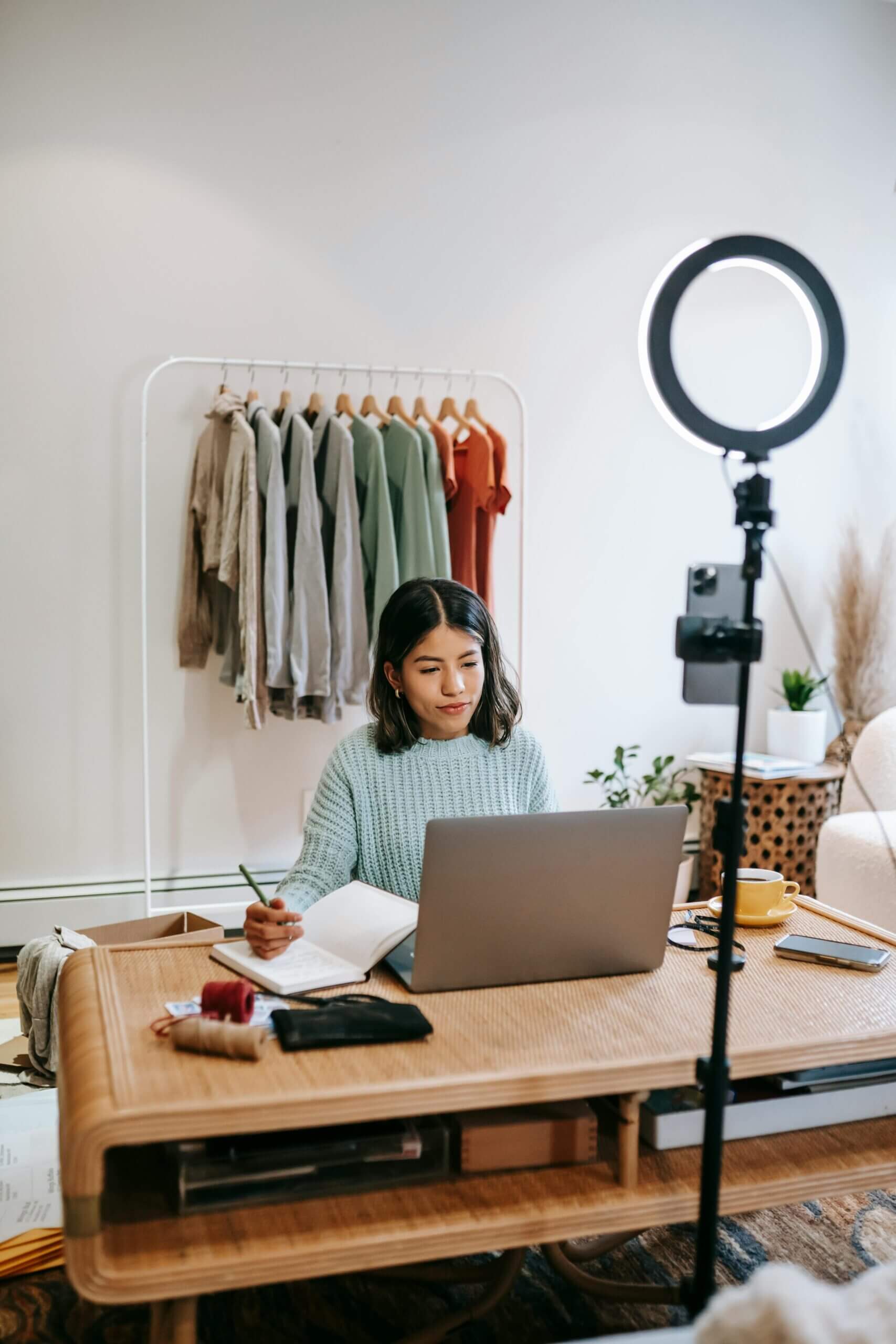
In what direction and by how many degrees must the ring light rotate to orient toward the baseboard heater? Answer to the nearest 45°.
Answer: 0° — it already faces it

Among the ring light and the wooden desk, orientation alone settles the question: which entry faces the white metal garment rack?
the ring light

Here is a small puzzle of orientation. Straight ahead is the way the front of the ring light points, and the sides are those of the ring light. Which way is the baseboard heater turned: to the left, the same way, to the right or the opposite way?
the opposite way

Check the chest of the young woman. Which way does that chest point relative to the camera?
toward the camera

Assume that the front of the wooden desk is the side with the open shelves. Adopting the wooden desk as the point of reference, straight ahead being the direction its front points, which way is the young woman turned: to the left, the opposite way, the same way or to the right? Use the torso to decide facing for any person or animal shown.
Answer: the same way

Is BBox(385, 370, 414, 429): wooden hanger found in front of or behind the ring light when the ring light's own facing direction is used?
in front

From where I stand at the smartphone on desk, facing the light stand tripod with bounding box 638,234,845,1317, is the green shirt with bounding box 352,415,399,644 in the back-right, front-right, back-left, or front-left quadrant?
back-right

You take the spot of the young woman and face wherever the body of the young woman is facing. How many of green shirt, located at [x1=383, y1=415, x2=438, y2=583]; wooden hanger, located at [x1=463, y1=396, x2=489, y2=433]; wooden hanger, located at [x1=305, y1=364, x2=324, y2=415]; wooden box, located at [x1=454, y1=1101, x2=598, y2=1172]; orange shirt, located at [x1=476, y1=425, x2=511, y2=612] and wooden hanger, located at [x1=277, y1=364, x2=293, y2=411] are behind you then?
5

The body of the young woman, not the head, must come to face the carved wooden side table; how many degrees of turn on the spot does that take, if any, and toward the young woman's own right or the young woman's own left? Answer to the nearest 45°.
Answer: approximately 135° to the young woman's own left

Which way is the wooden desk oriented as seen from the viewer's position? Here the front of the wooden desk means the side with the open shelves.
toward the camera

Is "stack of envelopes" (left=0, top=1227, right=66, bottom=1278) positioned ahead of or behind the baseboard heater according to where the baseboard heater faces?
ahead

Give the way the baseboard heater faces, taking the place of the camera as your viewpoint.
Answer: facing the viewer

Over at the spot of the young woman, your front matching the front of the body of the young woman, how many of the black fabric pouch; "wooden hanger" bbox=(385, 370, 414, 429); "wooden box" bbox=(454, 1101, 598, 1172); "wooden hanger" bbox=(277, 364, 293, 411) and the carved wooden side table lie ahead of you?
2

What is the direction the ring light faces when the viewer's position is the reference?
facing away from the viewer and to the left of the viewer

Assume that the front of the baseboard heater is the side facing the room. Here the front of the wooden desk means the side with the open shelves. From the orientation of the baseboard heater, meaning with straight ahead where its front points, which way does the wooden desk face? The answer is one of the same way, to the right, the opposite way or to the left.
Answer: the same way

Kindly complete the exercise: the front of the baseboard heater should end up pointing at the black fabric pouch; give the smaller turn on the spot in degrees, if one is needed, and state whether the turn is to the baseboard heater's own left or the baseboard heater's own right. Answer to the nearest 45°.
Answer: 0° — it already faces it
